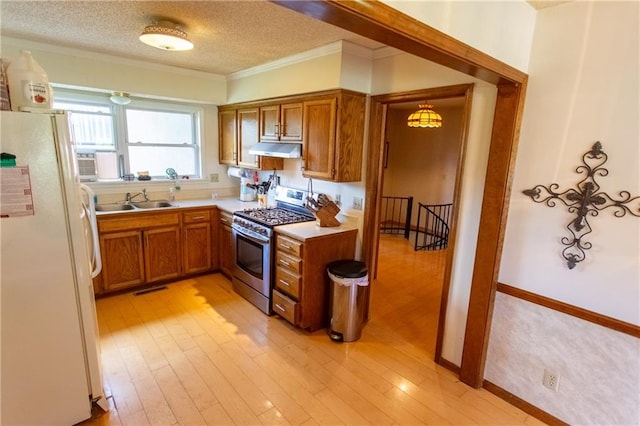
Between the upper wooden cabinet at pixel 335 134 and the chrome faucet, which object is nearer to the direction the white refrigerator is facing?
the upper wooden cabinet

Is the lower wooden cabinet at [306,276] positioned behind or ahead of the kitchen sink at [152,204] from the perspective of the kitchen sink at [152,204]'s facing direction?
ahead

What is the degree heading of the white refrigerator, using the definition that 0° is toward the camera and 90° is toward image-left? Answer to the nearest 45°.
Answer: approximately 270°

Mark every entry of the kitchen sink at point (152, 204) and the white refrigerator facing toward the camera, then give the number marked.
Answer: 1

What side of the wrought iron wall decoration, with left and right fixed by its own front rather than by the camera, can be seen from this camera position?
front

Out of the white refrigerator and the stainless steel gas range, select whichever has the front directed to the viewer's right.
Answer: the white refrigerator

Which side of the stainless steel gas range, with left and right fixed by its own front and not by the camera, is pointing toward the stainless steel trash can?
left

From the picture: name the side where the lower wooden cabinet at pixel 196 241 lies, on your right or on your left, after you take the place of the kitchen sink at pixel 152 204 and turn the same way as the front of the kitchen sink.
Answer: on your left

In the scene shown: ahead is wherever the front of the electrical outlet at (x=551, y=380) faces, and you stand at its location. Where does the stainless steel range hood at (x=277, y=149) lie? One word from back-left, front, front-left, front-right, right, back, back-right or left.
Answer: front-right

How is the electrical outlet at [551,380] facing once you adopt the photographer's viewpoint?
facing the viewer and to the left of the viewer
